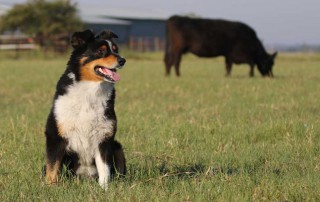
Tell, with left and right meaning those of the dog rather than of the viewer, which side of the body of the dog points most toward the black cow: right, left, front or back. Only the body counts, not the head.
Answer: back

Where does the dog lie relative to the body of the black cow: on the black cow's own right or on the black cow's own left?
on the black cow's own right

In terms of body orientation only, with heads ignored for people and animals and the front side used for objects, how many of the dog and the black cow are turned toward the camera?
1

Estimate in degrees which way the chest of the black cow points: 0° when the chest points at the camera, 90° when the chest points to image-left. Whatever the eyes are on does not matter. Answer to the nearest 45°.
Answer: approximately 270°

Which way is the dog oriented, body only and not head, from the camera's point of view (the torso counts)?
toward the camera

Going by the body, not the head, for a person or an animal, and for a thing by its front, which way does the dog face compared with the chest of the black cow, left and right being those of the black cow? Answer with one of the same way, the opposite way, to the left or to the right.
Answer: to the right
